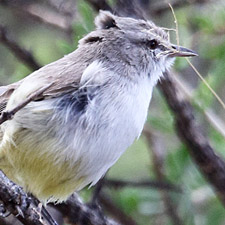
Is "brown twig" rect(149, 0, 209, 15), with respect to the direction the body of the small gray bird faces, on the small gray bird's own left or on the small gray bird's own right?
on the small gray bird's own left

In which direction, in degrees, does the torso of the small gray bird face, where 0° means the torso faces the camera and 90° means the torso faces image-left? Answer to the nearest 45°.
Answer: approximately 270°

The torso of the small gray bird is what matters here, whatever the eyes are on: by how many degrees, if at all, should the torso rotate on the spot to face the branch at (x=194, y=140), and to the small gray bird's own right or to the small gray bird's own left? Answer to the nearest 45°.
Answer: approximately 45° to the small gray bird's own left

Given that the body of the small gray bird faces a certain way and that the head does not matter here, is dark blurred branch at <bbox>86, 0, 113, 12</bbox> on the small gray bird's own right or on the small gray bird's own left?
on the small gray bird's own left

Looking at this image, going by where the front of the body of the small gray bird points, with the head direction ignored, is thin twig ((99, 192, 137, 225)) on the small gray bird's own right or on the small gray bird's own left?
on the small gray bird's own left
